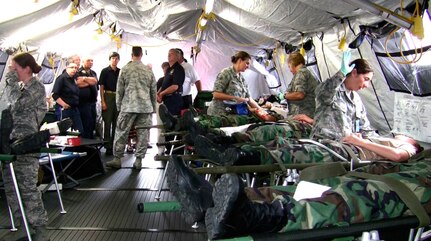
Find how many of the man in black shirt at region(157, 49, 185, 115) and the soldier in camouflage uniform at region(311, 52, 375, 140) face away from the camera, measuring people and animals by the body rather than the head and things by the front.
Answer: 0

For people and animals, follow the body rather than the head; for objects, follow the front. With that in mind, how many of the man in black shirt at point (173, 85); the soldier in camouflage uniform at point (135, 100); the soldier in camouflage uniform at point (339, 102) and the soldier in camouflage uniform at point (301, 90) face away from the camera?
1

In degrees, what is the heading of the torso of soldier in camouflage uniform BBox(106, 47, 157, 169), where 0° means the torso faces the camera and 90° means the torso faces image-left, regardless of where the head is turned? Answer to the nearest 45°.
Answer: approximately 180°
